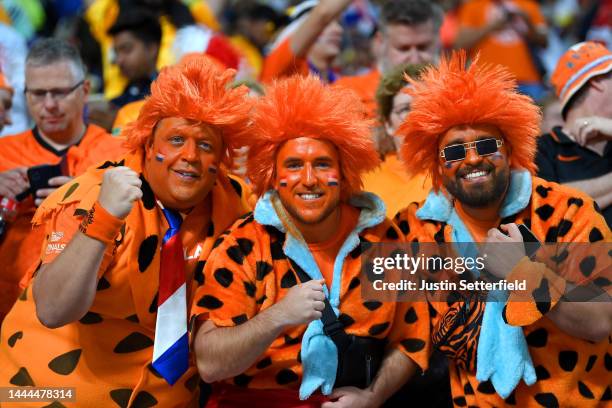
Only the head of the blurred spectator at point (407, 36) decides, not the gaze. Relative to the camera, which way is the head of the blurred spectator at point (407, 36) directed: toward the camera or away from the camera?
toward the camera

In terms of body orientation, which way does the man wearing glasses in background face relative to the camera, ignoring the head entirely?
toward the camera

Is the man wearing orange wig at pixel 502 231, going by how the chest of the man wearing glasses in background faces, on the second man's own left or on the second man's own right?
on the second man's own left

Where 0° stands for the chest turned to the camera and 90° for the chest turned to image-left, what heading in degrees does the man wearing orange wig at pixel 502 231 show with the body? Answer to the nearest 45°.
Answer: approximately 0°

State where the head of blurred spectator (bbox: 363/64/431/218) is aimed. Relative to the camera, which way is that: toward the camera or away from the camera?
toward the camera

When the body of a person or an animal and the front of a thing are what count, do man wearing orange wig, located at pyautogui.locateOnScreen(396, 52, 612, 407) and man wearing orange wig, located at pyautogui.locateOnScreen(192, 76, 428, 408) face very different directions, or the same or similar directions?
same or similar directions

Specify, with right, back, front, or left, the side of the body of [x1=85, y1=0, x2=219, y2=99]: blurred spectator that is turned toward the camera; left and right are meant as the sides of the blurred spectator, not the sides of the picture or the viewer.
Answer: front

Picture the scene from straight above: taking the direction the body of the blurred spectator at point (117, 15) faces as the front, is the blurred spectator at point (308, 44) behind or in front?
in front

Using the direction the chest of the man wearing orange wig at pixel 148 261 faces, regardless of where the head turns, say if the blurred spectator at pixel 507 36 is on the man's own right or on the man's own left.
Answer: on the man's own left

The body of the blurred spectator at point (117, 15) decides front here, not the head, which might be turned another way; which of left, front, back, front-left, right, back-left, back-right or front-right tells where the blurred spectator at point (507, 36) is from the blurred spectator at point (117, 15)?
left

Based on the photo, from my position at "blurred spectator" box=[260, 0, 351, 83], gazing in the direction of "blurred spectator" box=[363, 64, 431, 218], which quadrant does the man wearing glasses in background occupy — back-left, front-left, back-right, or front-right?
front-right

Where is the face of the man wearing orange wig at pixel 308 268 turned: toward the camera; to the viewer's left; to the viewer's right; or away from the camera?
toward the camera

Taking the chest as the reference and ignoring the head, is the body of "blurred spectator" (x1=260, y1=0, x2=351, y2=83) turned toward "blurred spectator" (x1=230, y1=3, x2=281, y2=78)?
no

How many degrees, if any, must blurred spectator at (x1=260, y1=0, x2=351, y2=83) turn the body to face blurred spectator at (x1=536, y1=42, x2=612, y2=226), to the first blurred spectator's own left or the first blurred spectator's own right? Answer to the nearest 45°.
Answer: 0° — they already face them
